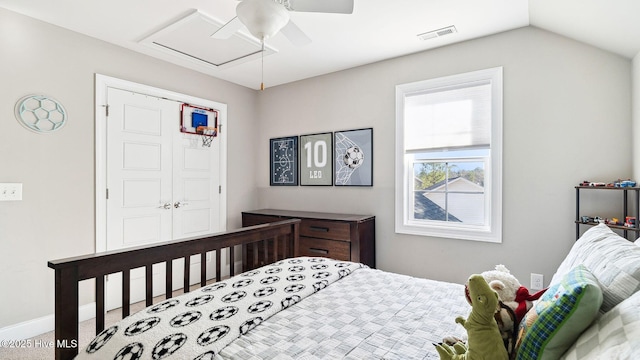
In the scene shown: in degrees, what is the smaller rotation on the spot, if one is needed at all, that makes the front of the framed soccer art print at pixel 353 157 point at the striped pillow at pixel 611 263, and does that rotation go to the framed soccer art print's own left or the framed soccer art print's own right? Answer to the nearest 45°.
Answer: approximately 45° to the framed soccer art print's own left

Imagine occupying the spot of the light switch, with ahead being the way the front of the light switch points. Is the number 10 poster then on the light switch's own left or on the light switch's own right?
on the light switch's own left

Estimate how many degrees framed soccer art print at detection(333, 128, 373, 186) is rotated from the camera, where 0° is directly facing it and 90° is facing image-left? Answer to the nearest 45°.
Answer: approximately 45°

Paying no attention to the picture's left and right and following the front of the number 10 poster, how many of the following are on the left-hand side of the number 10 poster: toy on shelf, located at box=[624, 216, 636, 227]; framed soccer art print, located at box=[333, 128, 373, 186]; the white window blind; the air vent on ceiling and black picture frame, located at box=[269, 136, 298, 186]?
4

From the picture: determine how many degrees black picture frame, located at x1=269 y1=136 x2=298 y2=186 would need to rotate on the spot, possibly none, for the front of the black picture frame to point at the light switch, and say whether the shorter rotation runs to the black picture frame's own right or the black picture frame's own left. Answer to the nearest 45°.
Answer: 0° — it already faces it

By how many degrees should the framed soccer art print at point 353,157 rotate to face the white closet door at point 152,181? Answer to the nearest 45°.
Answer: approximately 45° to its right

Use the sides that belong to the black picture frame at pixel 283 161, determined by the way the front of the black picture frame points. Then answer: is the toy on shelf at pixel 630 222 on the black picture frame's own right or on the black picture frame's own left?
on the black picture frame's own left

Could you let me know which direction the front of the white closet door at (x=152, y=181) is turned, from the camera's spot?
facing the viewer and to the right of the viewer

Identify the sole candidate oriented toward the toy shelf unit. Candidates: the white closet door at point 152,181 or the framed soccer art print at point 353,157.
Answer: the white closet door

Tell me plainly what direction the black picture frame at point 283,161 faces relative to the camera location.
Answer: facing the viewer and to the left of the viewer

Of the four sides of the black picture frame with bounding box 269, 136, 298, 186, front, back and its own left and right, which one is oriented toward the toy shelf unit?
left

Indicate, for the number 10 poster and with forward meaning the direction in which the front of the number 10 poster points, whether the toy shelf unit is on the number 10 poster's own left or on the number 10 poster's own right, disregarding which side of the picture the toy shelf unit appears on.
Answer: on the number 10 poster's own left
